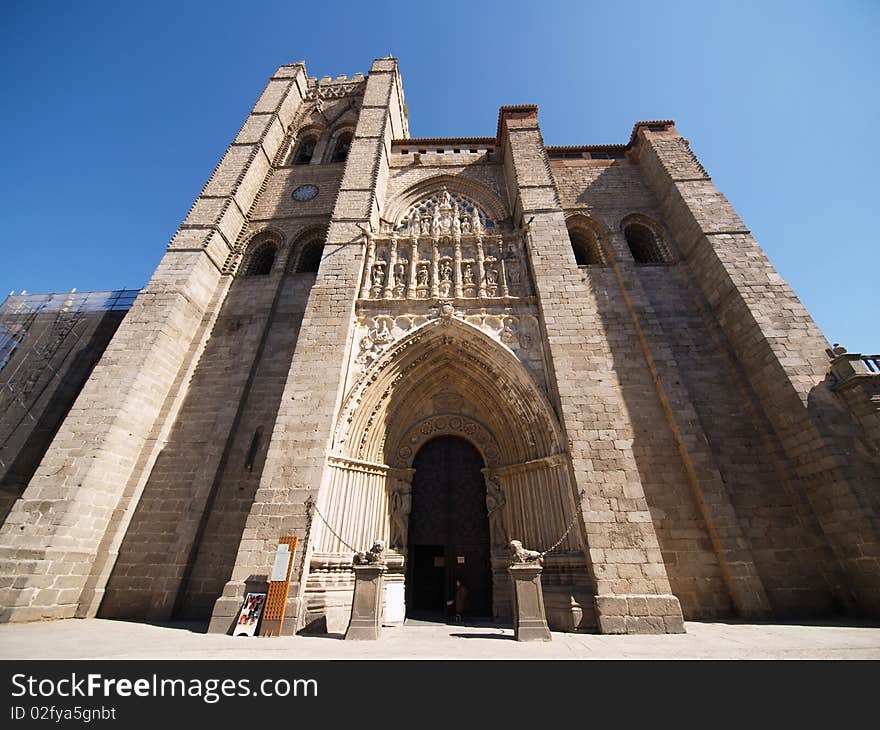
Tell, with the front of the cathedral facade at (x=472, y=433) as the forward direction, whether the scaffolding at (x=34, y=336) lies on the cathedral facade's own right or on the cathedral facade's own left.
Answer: on the cathedral facade's own right

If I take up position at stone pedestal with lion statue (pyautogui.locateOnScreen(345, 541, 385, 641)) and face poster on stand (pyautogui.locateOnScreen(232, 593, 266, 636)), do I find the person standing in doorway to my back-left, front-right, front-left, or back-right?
back-right

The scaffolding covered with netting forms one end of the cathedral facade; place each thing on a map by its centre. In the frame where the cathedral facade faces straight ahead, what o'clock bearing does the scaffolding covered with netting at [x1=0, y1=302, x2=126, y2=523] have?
The scaffolding covered with netting is roughly at 3 o'clock from the cathedral facade.

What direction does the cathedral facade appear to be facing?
toward the camera
